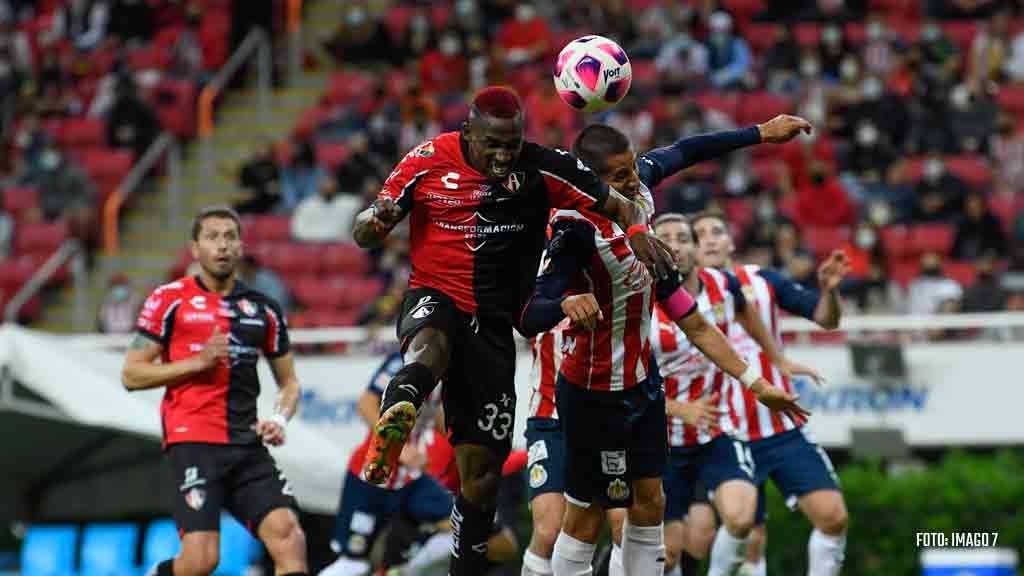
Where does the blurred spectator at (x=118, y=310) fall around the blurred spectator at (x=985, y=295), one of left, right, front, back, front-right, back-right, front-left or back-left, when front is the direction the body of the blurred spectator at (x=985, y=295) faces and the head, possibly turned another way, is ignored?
right

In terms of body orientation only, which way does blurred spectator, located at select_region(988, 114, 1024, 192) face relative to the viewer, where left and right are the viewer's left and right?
facing the viewer

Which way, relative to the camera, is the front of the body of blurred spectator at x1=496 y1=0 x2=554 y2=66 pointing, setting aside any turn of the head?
toward the camera

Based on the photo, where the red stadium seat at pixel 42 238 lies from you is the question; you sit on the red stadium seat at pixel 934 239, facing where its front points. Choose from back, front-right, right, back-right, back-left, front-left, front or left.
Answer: right
